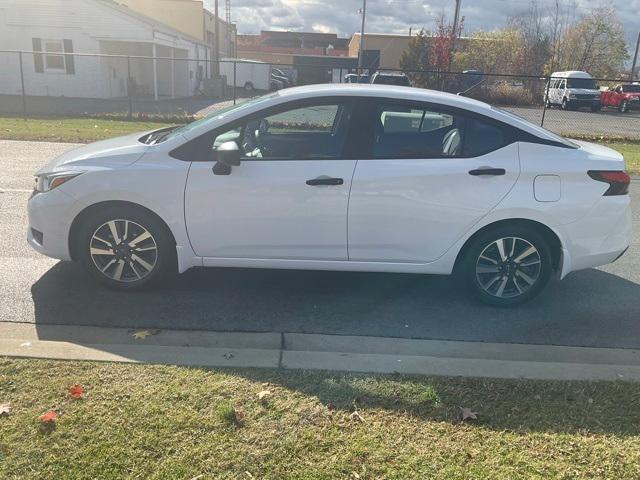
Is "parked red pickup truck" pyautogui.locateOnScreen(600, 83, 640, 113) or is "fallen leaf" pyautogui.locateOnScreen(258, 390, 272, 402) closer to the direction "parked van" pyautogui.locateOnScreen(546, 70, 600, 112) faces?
the fallen leaf

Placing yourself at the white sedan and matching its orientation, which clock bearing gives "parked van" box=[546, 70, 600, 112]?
The parked van is roughly at 4 o'clock from the white sedan.

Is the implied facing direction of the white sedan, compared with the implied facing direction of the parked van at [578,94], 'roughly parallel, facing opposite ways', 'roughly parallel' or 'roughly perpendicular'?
roughly perpendicular

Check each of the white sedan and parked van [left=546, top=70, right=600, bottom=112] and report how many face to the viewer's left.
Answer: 1

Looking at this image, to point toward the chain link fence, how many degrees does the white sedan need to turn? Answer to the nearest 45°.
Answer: approximately 90° to its right

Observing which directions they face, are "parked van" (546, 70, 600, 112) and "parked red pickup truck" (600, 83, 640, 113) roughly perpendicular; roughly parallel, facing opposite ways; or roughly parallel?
roughly perpendicular

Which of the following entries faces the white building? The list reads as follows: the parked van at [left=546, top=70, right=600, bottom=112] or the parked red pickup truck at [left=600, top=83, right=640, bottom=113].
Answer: the parked red pickup truck at [left=600, top=83, right=640, bottom=113]

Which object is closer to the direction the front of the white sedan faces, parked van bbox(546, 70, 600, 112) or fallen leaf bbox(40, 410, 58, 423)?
the fallen leaf

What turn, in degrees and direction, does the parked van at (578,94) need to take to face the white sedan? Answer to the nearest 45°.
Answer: approximately 45° to its right

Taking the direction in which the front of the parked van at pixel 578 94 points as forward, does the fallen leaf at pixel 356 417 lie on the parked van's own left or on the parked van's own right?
on the parked van's own right

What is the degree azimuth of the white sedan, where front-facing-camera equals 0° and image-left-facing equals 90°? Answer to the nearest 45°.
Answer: approximately 90°

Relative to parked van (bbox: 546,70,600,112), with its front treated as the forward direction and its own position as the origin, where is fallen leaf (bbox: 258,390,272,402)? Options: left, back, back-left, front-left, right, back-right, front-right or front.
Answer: front-right

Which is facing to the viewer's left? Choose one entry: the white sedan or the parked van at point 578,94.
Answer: the white sedan

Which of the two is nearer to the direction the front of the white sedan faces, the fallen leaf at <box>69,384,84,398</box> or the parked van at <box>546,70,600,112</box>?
the fallen leaf
